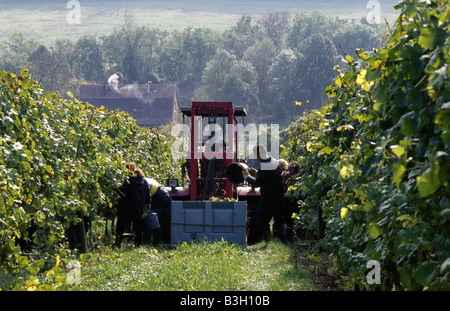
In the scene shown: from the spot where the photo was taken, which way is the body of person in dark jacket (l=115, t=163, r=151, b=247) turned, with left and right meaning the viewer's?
facing away from the viewer

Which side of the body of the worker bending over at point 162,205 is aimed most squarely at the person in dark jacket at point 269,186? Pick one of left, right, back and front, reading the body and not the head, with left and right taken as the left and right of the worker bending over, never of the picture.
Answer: back

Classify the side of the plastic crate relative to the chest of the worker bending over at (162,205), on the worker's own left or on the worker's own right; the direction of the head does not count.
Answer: on the worker's own right

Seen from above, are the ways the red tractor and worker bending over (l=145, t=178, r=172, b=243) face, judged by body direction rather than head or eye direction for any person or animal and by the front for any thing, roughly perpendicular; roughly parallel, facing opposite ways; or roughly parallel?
roughly perpendicular

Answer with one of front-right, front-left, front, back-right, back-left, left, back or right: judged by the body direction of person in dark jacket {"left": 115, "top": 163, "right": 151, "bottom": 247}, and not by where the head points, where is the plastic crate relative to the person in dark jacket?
right

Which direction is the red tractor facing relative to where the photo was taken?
away from the camera

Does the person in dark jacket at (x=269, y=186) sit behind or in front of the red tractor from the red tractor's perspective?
behind

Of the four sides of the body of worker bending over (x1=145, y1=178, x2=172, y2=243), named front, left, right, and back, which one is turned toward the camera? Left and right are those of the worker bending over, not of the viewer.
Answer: left

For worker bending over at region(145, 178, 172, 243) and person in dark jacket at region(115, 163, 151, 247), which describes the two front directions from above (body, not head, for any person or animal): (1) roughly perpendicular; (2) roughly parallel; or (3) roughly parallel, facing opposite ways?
roughly perpendicular
